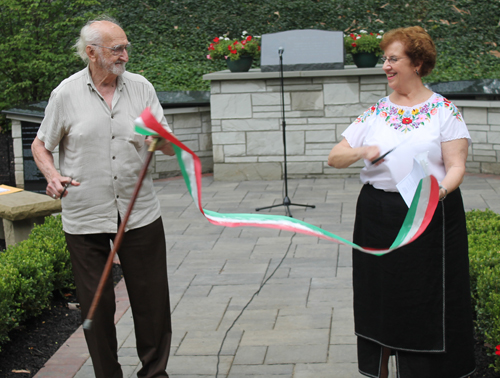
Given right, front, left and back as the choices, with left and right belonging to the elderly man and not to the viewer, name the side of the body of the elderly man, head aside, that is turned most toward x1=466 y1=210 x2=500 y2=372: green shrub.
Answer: left

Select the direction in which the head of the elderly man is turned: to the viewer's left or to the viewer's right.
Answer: to the viewer's right

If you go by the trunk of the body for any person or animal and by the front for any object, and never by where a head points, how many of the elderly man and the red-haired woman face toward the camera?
2

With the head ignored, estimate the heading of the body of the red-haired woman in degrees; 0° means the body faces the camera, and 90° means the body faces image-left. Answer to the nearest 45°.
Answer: approximately 0°

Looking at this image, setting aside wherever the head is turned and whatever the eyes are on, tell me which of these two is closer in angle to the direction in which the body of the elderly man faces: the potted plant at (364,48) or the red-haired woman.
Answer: the red-haired woman

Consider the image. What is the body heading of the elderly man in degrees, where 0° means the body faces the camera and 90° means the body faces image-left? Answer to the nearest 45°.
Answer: approximately 0°

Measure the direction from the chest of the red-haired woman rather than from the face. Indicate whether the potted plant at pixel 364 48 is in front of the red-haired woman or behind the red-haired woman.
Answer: behind

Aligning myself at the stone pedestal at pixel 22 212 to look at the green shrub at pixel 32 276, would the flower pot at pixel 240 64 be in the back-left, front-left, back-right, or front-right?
back-left

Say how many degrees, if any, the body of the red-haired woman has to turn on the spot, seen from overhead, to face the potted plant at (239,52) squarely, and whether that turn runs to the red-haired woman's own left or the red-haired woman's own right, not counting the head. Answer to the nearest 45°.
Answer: approximately 180°
